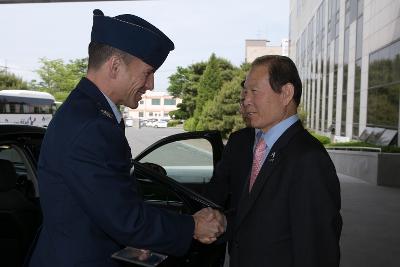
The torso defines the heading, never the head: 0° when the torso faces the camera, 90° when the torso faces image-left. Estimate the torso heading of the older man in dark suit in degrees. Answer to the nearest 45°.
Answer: approximately 45°

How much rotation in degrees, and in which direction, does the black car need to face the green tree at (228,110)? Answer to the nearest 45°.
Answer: approximately 45° to its left

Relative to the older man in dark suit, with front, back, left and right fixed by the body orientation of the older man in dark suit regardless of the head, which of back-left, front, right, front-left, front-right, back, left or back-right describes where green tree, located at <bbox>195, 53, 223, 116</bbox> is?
back-right

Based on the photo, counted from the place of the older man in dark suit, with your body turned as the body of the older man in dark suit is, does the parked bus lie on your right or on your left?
on your right

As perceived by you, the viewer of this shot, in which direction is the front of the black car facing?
facing away from the viewer and to the right of the viewer
